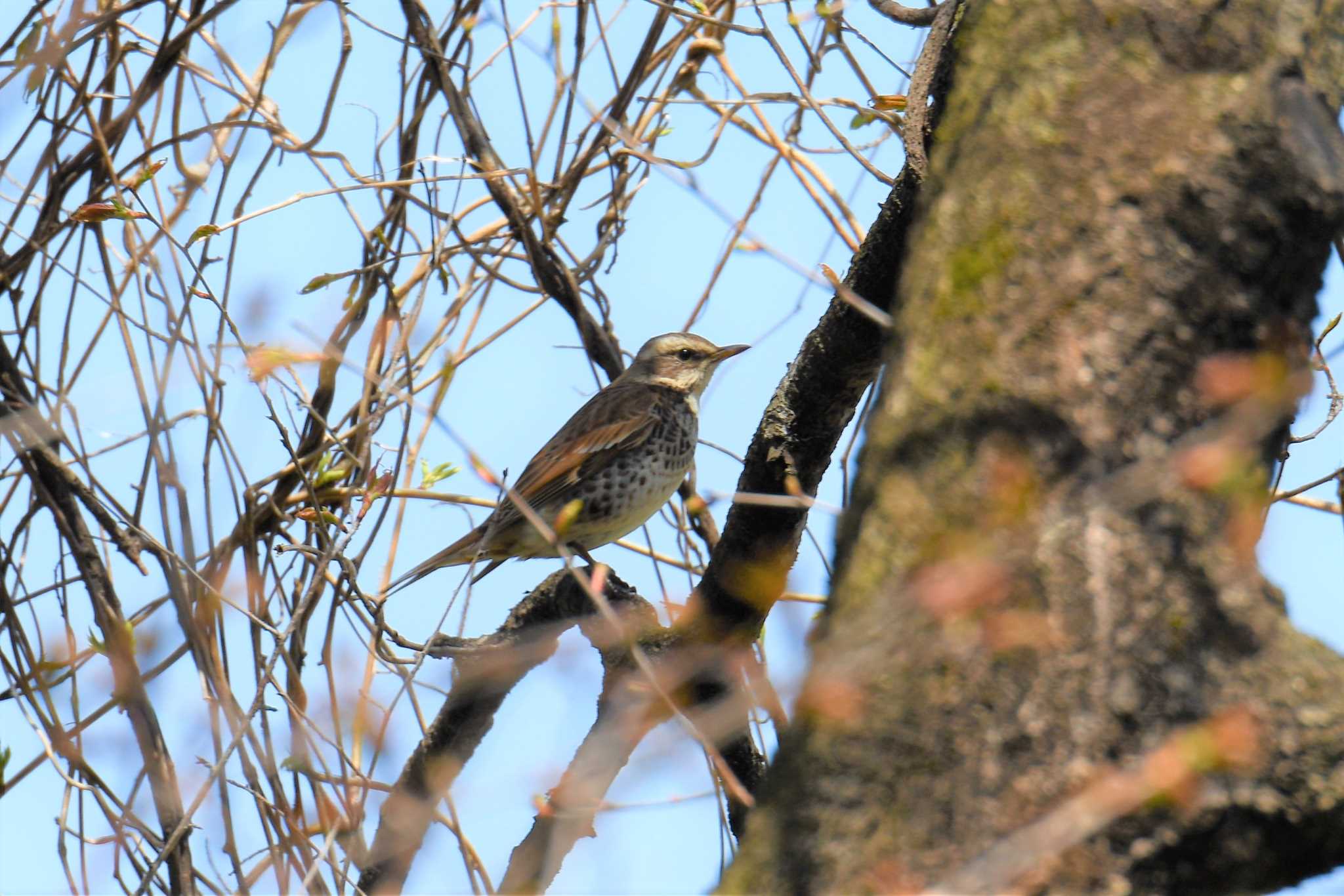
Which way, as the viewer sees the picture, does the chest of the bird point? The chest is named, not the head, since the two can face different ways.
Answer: to the viewer's right

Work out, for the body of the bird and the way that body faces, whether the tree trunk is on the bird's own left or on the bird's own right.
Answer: on the bird's own right
